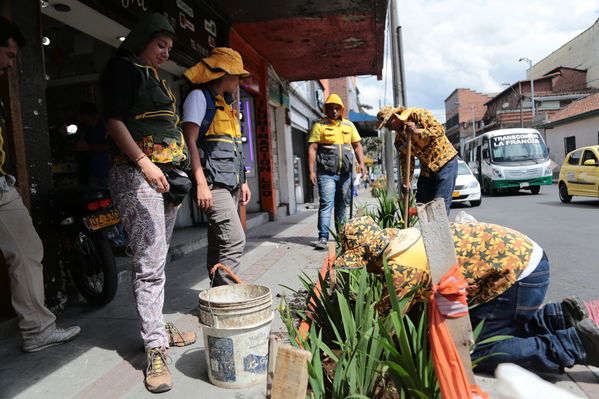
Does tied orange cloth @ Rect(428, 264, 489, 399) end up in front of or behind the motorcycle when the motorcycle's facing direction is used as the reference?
behind

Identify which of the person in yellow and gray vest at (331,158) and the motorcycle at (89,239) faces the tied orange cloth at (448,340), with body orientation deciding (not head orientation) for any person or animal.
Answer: the person in yellow and gray vest

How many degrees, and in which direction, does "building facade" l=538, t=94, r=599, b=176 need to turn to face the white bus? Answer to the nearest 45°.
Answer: approximately 45° to its left

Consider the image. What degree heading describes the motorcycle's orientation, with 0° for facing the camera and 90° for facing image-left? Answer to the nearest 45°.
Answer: approximately 135°

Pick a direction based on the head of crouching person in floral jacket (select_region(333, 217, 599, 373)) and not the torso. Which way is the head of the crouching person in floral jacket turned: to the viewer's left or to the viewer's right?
to the viewer's left

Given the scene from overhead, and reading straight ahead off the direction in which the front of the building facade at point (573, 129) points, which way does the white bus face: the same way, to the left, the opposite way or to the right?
to the left

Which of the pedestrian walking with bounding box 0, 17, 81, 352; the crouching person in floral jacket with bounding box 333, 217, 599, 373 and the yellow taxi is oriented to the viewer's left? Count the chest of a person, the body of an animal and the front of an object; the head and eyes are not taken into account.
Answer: the crouching person in floral jacket

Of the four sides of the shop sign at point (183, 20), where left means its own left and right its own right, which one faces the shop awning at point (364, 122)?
left

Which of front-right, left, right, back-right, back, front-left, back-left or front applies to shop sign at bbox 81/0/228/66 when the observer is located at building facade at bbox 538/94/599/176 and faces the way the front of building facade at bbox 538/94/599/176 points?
front-left

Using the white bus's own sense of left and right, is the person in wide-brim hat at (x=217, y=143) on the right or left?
on its right
